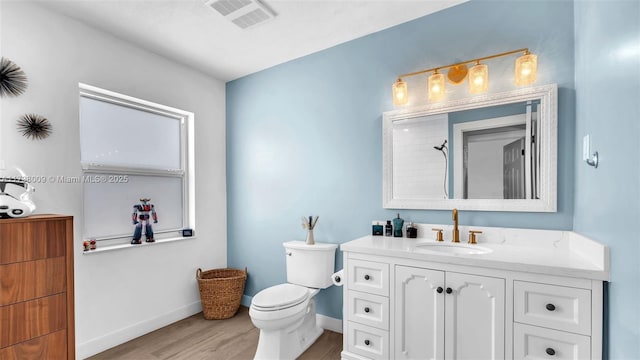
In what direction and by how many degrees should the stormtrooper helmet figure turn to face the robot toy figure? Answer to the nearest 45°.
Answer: approximately 135° to its left

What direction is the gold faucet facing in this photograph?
toward the camera

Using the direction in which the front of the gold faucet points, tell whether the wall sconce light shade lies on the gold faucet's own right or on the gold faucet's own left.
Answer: on the gold faucet's own left

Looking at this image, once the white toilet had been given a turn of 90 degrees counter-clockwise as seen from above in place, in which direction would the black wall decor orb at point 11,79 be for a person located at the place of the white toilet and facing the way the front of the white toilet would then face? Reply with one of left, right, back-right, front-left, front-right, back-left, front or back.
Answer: back-right

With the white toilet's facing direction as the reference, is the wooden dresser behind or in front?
in front

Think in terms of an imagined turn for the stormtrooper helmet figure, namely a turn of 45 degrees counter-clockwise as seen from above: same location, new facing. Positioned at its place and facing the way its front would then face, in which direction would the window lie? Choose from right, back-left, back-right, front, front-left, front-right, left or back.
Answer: left

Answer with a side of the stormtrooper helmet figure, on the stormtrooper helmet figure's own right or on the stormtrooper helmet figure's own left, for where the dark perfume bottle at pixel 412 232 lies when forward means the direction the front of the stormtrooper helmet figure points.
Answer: on the stormtrooper helmet figure's own left

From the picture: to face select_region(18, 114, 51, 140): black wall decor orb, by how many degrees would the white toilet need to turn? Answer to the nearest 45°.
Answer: approximately 45° to its right

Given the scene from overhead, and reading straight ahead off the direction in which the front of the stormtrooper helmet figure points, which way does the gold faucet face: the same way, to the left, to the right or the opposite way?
to the right

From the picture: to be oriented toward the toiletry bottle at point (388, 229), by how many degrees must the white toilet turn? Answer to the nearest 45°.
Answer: approximately 135° to its left

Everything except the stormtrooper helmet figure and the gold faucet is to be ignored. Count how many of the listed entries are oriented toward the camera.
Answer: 2

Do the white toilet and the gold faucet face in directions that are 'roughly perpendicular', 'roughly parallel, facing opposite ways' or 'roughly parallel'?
roughly parallel

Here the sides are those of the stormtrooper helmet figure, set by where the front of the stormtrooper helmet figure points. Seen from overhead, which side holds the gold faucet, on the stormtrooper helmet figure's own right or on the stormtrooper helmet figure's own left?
on the stormtrooper helmet figure's own left

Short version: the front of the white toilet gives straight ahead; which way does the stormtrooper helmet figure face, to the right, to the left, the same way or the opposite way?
to the left

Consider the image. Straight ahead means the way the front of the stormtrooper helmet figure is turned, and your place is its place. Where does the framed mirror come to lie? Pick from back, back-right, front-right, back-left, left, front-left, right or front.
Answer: front-left

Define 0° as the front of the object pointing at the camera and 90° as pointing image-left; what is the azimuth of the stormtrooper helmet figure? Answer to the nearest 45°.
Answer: approximately 0°
